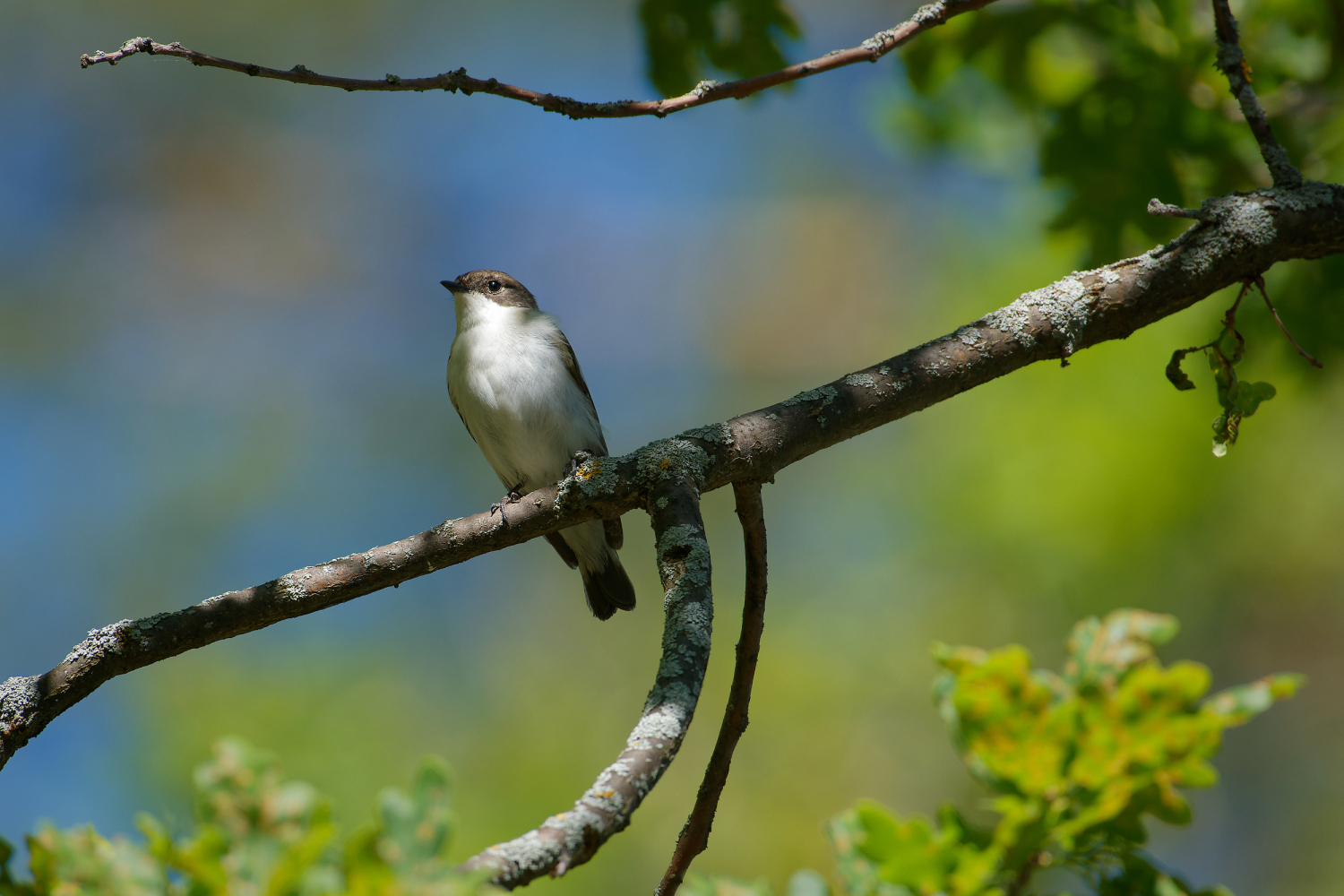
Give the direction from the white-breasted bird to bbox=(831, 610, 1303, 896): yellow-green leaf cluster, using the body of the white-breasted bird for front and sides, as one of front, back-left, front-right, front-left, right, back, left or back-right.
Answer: front-left

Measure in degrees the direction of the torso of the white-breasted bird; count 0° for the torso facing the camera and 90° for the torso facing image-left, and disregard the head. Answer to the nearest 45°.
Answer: approximately 45°

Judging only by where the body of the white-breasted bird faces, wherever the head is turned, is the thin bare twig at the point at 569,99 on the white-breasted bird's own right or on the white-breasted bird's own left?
on the white-breasted bird's own left

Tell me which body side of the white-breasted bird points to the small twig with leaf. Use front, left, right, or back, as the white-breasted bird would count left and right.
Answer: left

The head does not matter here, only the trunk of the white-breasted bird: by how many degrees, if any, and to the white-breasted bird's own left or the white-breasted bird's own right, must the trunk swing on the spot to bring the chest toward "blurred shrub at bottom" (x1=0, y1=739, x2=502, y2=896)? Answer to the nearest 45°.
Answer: approximately 45° to the white-breasted bird's own left
